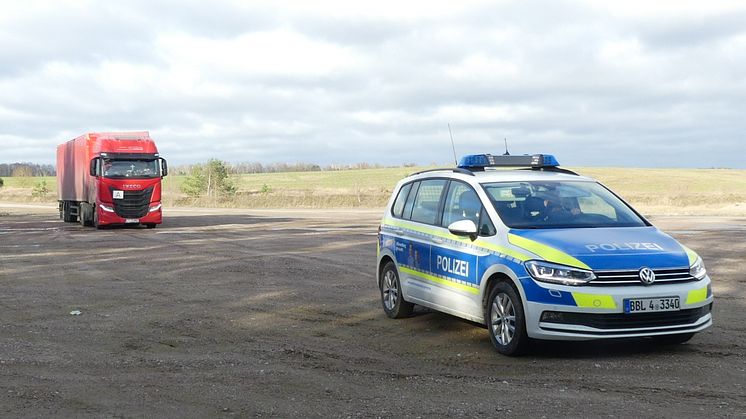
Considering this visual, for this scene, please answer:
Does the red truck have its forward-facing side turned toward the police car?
yes

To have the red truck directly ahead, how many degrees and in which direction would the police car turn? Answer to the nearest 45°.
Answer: approximately 180°

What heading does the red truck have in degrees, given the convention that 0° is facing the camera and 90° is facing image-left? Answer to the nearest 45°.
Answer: approximately 0°

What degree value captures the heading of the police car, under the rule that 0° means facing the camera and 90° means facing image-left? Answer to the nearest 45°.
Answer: approximately 315°
